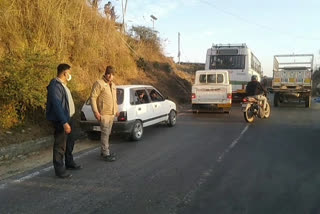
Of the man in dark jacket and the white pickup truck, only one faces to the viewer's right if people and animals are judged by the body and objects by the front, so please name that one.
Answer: the man in dark jacket

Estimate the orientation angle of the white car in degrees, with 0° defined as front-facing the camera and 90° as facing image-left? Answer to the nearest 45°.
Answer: approximately 225°

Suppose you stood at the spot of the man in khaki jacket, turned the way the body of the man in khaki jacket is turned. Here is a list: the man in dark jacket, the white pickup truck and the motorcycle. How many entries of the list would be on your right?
1

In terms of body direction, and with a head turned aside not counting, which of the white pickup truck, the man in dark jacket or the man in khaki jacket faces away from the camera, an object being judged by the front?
the white pickup truck

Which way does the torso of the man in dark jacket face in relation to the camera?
to the viewer's right

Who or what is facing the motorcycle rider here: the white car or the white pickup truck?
the white car

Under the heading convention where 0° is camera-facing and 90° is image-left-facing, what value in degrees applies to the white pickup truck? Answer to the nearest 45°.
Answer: approximately 180°

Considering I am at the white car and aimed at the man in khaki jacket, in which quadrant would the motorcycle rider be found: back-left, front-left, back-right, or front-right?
back-left
